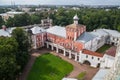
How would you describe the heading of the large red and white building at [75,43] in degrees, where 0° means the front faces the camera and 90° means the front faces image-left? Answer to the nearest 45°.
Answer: approximately 45°

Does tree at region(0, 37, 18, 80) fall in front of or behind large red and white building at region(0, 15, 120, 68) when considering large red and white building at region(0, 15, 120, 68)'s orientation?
in front
